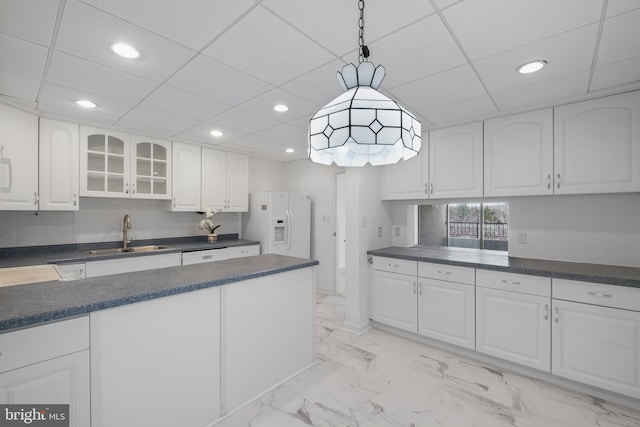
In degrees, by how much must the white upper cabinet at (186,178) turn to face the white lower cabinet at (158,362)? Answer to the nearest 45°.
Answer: approximately 45° to its right

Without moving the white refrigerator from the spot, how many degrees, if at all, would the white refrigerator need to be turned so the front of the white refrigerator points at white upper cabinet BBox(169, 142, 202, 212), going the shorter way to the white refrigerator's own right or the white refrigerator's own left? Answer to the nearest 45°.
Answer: approximately 135° to the white refrigerator's own right

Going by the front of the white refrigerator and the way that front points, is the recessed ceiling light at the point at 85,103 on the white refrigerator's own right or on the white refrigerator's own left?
on the white refrigerator's own right

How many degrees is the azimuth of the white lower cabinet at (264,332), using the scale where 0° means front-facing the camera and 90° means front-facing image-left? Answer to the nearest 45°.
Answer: approximately 315°

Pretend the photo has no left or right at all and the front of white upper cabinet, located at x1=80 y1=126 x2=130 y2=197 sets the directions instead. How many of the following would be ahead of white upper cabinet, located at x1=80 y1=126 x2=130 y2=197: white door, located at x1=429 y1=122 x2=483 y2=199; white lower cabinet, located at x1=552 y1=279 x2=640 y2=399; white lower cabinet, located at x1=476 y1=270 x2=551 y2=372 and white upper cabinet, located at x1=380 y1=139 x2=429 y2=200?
4

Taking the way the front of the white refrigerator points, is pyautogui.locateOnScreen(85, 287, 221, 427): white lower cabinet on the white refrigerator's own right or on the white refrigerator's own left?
on the white refrigerator's own right

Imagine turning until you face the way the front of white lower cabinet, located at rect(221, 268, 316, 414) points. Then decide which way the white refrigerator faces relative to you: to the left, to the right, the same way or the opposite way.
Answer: the same way

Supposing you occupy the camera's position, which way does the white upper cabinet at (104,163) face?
facing the viewer and to the right of the viewer

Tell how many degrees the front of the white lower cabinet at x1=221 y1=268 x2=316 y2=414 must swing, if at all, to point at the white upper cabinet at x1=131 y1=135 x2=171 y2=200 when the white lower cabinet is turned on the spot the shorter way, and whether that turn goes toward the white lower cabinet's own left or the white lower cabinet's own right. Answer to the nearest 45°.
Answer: approximately 180°

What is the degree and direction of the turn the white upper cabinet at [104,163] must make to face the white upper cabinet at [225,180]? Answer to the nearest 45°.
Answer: approximately 45° to its left

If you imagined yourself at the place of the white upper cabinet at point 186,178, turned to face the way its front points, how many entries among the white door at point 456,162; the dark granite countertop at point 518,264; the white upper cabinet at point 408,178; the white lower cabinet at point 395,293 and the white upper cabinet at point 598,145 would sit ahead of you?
5

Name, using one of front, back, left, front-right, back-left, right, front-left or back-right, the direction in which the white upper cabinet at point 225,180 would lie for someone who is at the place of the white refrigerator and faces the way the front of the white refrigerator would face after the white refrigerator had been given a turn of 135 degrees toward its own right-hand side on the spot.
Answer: front

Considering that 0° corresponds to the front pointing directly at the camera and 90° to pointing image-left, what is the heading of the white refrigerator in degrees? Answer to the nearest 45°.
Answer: approximately 315°

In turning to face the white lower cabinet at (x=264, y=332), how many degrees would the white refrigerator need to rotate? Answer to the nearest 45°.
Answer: approximately 45° to its right

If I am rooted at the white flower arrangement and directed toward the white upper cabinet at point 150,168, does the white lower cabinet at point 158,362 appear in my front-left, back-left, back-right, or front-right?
front-left

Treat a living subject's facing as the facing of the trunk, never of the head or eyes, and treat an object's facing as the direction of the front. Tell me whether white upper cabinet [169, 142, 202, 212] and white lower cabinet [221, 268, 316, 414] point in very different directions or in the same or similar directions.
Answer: same or similar directions

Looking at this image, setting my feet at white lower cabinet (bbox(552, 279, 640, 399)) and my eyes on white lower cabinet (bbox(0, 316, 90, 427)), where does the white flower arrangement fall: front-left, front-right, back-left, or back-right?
front-right

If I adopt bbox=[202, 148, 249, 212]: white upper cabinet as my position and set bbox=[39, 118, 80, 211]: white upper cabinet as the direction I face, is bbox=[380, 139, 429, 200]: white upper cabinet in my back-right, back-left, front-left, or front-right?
back-left

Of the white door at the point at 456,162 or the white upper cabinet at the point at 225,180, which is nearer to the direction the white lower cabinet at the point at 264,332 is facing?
the white door

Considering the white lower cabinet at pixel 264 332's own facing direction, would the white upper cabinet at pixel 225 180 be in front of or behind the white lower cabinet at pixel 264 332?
behind

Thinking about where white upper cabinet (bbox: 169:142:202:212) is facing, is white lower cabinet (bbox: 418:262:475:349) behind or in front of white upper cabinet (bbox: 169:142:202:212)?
in front
